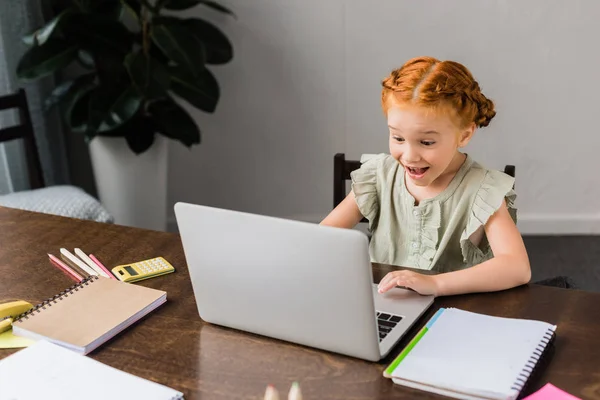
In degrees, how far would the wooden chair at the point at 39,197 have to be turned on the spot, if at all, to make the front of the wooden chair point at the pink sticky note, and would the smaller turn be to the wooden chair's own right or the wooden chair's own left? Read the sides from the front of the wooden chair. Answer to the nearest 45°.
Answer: approximately 45° to the wooden chair's own right

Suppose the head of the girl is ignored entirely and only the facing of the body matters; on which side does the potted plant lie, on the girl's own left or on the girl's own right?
on the girl's own right

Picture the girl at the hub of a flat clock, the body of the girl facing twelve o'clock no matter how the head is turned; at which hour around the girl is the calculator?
The calculator is roughly at 1 o'clock from the girl.

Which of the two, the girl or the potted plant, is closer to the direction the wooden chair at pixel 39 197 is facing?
the girl

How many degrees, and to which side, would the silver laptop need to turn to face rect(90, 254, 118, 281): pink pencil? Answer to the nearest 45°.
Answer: approximately 90° to its left

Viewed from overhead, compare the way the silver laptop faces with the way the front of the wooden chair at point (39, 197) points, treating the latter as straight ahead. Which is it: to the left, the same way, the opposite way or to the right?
to the left

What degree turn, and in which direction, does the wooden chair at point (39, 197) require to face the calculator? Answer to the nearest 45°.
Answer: approximately 45° to its right

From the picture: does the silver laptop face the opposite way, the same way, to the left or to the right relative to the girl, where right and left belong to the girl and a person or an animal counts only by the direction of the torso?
the opposite way

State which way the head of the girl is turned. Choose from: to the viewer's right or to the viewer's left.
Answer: to the viewer's left
